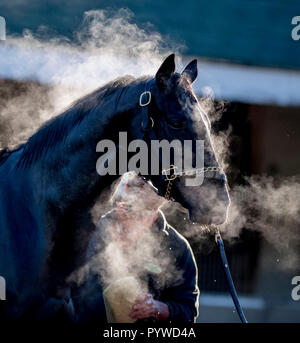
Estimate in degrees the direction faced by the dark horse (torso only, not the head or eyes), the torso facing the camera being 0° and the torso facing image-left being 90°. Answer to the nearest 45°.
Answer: approximately 270°
